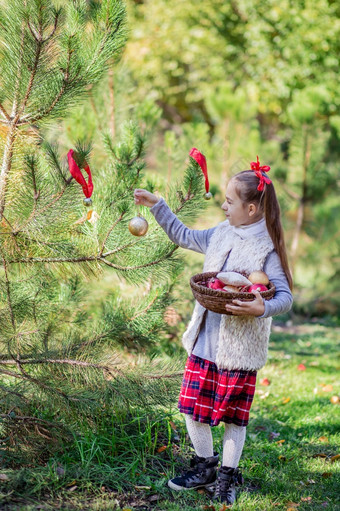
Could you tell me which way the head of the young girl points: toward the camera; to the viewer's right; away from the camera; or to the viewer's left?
to the viewer's left

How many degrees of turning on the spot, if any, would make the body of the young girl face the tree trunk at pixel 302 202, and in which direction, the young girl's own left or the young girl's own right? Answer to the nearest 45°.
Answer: approximately 135° to the young girl's own right

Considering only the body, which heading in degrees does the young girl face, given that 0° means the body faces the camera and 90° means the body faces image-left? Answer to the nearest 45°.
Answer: approximately 45°

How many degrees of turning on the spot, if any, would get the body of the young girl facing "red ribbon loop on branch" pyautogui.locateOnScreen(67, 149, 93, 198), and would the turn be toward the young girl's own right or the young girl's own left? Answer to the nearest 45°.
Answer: approximately 45° to the young girl's own right

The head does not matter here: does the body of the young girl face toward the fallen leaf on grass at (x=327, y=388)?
no
